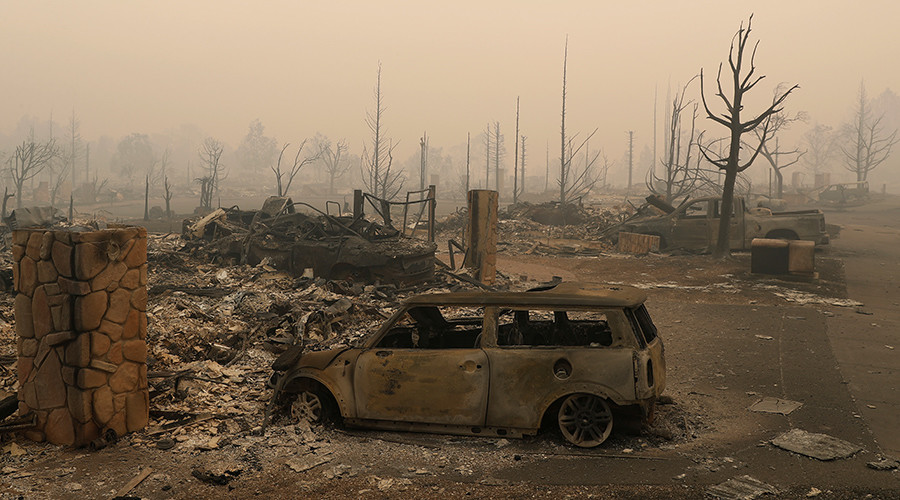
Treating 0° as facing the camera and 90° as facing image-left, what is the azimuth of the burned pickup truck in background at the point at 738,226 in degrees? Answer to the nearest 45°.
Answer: approximately 90°

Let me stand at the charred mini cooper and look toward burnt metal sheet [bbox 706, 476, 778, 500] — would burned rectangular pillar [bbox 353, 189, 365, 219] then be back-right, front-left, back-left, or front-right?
back-left

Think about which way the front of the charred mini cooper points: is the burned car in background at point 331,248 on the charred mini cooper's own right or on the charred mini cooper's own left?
on the charred mini cooper's own right

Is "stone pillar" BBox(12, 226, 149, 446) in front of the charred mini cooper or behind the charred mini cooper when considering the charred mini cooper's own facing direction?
in front

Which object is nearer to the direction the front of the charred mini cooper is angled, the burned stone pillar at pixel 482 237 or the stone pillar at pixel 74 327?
the stone pillar at pixel 74 327

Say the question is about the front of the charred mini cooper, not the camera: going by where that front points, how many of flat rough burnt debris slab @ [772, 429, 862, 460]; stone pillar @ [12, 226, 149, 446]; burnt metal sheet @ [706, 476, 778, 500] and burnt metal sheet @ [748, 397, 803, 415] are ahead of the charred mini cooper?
1

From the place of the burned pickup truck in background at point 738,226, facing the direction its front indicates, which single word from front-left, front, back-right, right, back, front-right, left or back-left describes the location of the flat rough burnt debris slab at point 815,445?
left

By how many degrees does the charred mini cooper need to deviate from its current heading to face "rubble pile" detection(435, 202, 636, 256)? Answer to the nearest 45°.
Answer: approximately 90° to its right

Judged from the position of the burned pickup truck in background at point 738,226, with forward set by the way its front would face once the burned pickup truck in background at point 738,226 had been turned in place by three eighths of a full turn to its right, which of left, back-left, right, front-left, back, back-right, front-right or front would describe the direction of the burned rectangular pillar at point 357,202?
back

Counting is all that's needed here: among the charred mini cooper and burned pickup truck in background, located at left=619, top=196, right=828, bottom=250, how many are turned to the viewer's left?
2

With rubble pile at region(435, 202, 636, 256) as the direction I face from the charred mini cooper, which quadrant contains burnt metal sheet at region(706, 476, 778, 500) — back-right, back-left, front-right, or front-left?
back-right

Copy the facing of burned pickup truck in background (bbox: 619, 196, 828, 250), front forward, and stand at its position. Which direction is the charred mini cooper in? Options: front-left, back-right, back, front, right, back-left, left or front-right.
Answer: left

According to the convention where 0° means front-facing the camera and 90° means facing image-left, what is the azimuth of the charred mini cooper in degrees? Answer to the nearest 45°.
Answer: approximately 90°
